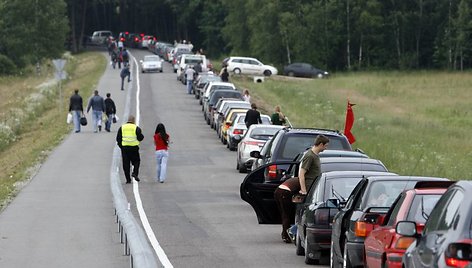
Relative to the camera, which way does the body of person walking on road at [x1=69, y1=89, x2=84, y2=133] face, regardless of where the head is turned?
away from the camera

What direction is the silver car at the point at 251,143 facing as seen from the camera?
away from the camera

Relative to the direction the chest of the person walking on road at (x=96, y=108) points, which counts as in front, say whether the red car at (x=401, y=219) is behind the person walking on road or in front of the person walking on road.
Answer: behind
